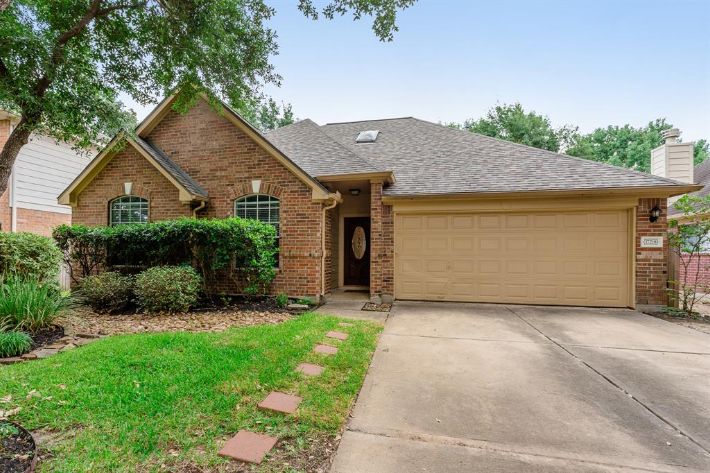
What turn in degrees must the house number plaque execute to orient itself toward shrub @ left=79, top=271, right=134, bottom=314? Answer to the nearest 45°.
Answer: approximately 45° to its right

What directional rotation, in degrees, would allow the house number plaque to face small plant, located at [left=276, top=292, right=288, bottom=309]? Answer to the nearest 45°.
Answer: approximately 45° to its right

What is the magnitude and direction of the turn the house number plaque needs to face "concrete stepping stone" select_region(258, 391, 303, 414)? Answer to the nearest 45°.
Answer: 0° — it already faces it

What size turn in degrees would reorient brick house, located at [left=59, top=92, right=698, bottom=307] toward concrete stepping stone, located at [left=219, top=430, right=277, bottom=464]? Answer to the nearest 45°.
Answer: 0° — it already faces it

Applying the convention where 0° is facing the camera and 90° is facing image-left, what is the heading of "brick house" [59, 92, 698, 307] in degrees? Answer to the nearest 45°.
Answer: approximately 0°
